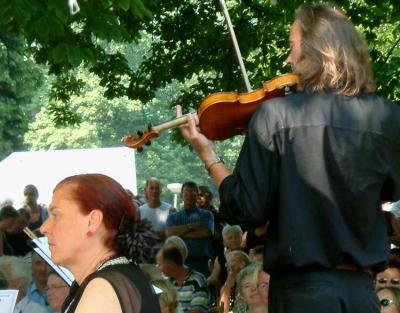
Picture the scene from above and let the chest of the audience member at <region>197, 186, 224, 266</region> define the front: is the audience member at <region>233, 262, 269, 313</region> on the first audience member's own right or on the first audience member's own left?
on the first audience member's own left

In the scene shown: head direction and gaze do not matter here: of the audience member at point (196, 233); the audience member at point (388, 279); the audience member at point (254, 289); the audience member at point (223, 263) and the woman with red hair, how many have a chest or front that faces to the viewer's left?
1

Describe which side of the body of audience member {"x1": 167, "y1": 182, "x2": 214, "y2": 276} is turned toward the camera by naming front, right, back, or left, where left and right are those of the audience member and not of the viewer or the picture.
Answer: front

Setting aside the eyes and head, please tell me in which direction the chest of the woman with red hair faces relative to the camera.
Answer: to the viewer's left

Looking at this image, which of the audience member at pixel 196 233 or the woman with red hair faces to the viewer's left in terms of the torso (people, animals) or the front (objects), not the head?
the woman with red hair

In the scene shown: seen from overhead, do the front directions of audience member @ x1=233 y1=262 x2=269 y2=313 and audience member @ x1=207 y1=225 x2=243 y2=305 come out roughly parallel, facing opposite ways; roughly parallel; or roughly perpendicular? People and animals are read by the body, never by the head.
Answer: roughly parallel

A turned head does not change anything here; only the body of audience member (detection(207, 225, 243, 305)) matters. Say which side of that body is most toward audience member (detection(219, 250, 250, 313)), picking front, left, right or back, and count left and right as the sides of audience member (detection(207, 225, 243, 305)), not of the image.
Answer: front

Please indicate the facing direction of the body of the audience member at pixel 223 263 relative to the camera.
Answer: toward the camera

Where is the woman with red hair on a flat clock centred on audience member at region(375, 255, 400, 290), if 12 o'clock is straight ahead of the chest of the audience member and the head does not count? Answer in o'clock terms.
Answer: The woman with red hair is roughly at 1 o'clock from the audience member.

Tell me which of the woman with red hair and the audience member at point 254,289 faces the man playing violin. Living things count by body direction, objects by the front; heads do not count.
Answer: the audience member

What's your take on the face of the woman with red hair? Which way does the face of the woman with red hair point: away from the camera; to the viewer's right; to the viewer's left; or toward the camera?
to the viewer's left

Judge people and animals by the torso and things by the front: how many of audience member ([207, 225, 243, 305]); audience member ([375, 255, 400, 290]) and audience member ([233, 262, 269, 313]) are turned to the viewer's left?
0

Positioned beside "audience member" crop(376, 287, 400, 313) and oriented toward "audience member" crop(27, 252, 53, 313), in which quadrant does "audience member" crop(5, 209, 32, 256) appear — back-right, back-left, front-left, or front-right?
front-right

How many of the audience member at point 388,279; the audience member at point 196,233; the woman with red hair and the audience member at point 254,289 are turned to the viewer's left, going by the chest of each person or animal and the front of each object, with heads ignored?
1

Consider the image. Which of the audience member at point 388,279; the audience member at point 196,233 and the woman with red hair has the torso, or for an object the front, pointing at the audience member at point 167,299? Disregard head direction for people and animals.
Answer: the audience member at point 196,233

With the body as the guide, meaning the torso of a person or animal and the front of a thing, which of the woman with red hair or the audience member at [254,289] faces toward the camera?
the audience member
